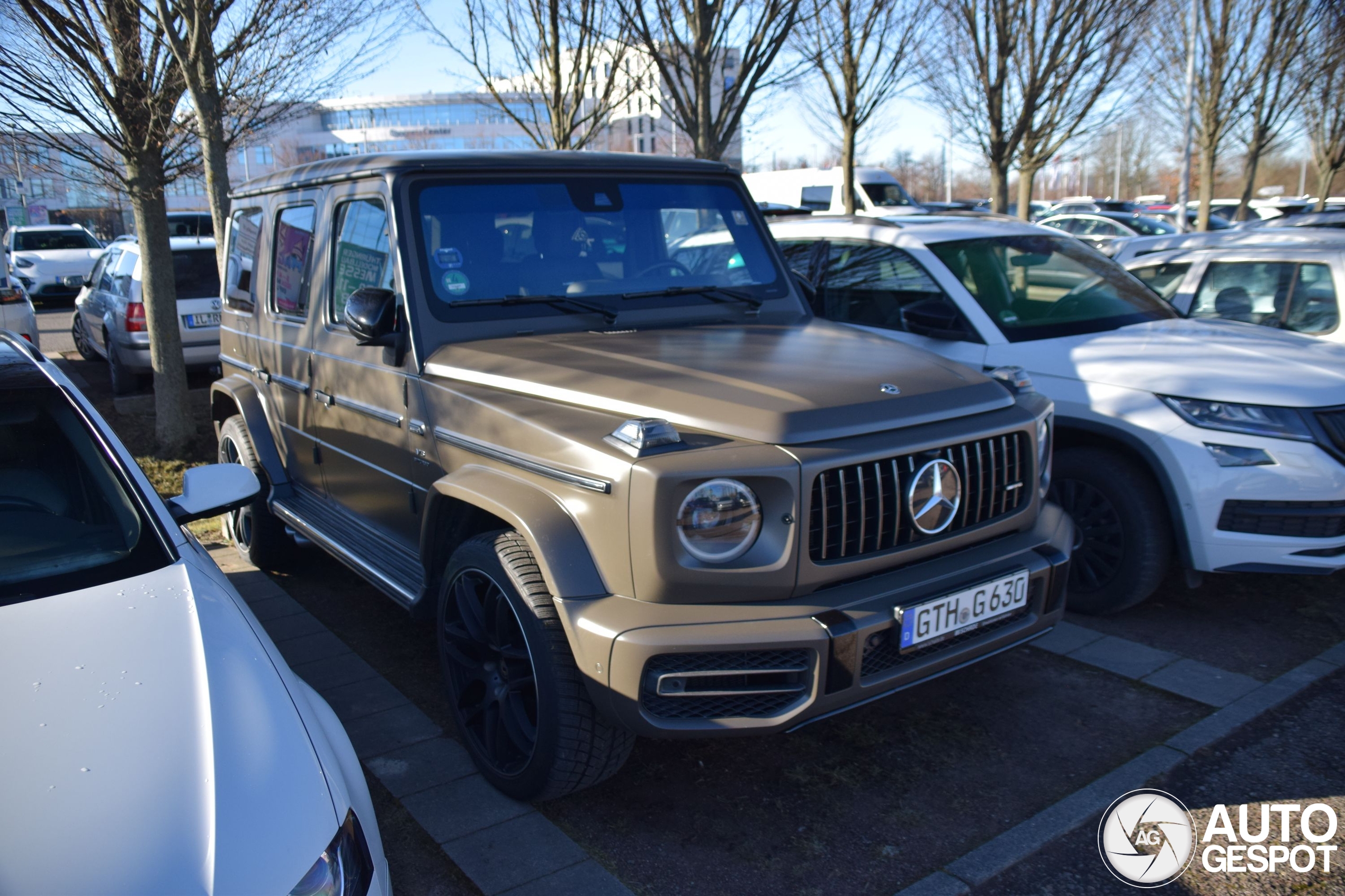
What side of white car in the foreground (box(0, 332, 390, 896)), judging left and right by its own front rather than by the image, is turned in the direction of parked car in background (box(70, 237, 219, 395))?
back

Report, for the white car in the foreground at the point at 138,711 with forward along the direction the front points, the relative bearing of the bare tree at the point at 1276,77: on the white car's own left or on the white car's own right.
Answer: on the white car's own left

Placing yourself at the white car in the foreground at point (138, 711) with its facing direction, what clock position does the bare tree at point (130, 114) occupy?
The bare tree is roughly at 6 o'clock from the white car in the foreground.

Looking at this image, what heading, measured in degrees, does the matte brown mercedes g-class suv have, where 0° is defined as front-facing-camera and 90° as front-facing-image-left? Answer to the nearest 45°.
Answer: approximately 315°

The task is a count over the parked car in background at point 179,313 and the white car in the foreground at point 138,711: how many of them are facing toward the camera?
1

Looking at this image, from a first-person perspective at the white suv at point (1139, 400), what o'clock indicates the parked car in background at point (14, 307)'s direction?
The parked car in background is roughly at 5 o'clock from the white suv.

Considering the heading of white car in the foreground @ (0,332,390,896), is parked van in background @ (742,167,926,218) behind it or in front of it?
behind
